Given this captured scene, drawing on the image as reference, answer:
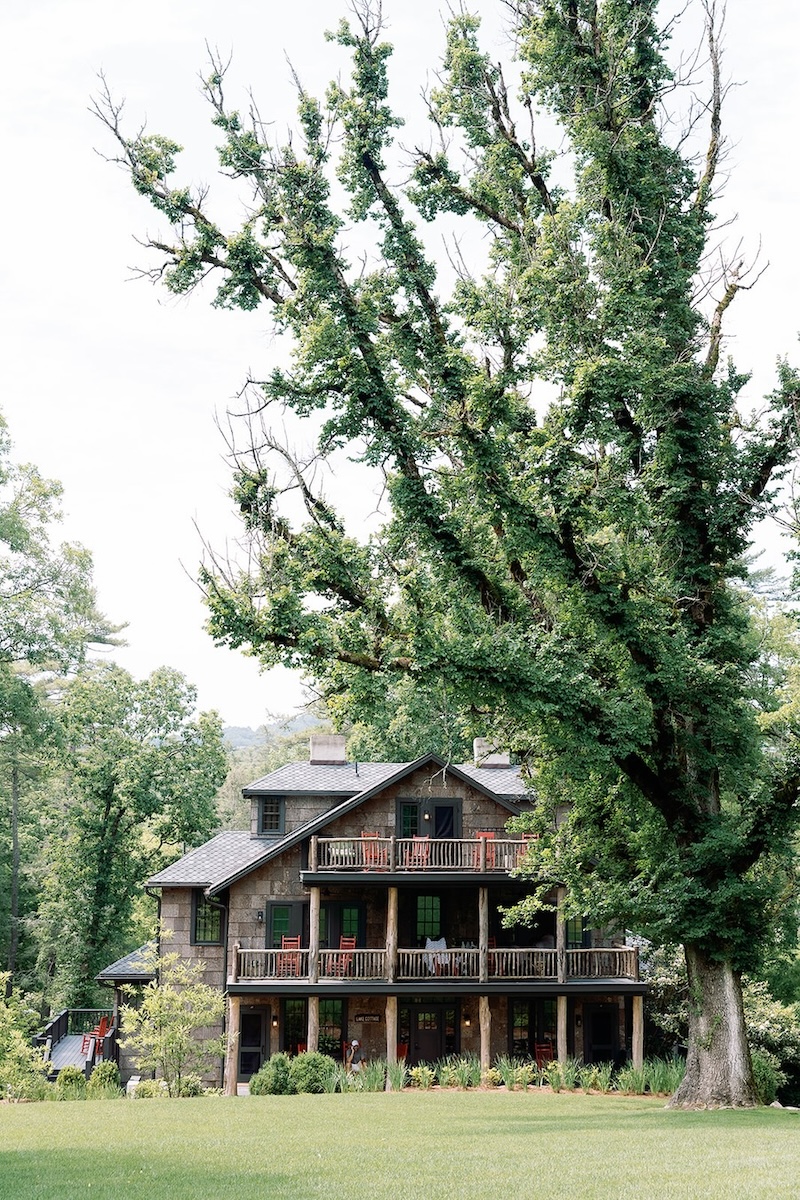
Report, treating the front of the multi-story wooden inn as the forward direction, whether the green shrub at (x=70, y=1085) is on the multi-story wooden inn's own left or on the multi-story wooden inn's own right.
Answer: on the multi-story wooden inn's own right

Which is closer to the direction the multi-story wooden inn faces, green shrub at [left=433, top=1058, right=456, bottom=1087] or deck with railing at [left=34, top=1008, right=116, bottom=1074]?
the green shrub

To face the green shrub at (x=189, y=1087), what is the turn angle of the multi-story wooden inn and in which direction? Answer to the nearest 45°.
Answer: approximately 45° to its right

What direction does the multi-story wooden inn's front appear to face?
toward the camera

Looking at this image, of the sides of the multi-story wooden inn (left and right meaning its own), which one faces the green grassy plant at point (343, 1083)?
front

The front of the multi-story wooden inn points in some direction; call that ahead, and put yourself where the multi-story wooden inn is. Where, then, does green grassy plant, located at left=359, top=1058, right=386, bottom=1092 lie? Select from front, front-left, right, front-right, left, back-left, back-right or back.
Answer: front
